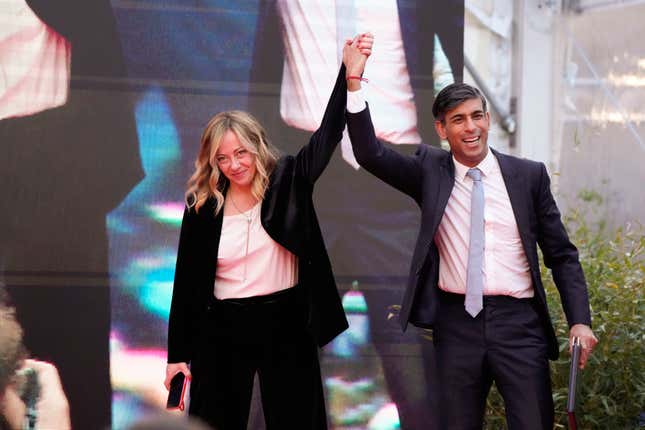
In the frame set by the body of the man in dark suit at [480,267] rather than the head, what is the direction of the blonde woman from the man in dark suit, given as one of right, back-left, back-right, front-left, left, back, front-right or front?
right

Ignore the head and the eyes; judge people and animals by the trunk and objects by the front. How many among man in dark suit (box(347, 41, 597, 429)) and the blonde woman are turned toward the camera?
2

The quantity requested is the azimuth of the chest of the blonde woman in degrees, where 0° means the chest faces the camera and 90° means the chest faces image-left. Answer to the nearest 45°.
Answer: approximately 0°

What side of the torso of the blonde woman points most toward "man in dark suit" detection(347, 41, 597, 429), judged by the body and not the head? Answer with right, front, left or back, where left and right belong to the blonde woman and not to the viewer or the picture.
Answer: left

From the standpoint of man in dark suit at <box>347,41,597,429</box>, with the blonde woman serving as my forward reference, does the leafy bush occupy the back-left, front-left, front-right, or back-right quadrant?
back-right

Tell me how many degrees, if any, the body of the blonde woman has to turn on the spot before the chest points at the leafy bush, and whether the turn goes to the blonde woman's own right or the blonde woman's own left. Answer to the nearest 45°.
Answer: approximately 135° to the blonde woman's own left

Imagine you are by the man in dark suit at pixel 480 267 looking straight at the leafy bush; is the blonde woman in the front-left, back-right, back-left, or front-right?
back-left

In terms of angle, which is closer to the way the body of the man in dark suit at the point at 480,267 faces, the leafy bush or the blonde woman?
the blonde woman
